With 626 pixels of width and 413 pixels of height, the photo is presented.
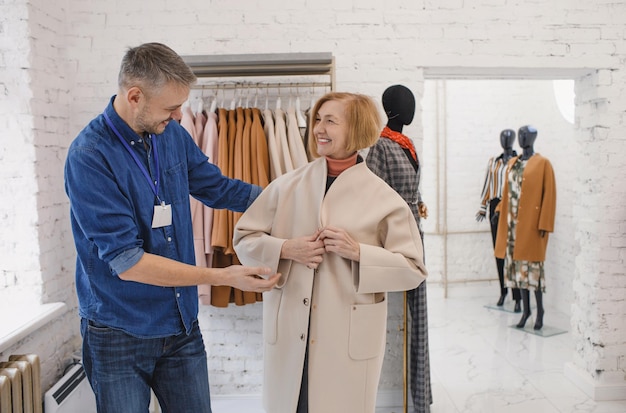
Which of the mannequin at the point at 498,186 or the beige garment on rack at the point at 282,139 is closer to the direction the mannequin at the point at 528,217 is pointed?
the beige garment on rack

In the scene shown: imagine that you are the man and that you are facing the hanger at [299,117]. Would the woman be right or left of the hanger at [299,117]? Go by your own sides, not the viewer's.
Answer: right

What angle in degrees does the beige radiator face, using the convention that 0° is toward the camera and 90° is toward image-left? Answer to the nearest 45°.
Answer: approximately 315°

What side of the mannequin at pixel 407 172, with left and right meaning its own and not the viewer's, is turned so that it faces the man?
right

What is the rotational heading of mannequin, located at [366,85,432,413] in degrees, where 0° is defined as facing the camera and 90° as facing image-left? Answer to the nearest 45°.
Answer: approximately 315°

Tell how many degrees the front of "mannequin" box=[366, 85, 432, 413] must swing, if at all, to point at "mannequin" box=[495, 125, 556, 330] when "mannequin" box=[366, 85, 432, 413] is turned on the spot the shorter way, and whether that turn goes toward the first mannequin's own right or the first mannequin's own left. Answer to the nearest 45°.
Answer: approximately 90° to the first mannequin's own left

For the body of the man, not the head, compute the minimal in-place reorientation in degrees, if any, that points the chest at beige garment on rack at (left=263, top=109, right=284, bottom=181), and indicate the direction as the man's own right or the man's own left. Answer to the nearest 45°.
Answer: approximately 90° to the man's own left

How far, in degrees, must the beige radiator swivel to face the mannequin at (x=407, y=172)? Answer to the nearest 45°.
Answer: approximately 45° to its left

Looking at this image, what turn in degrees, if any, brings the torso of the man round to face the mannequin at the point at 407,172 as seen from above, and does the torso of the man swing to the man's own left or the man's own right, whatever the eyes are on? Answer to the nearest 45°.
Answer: approximately 90° to the man's own left

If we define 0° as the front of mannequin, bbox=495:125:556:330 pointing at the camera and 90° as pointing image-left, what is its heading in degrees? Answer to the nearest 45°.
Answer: approximately 45°
